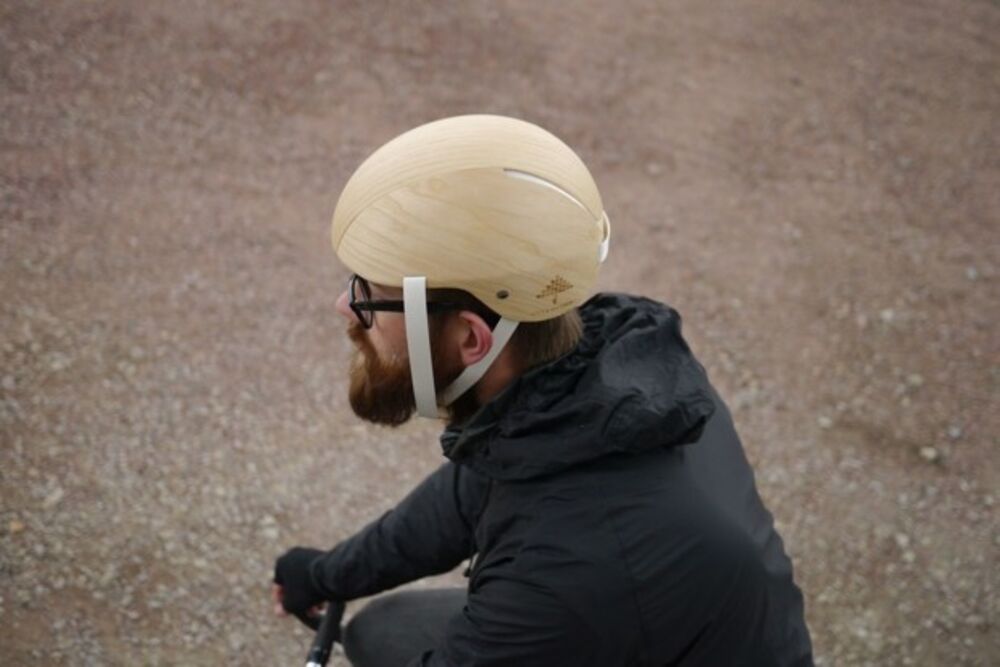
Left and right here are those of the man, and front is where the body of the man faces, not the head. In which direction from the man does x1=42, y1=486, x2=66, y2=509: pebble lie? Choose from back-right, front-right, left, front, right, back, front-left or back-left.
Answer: front-right

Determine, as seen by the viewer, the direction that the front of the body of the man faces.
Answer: to the viewer's left

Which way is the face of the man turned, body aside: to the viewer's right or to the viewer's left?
to the viewer's left
